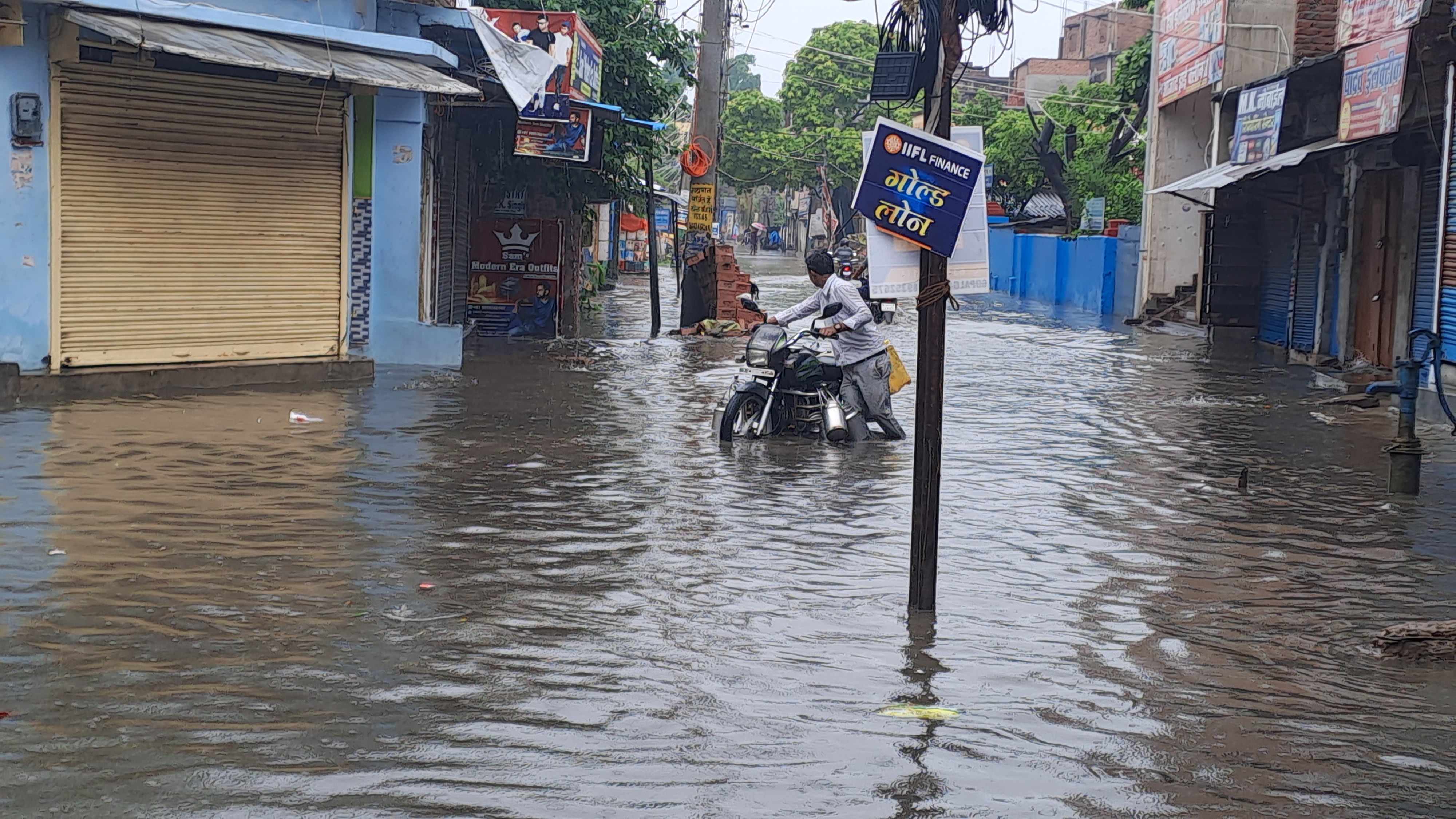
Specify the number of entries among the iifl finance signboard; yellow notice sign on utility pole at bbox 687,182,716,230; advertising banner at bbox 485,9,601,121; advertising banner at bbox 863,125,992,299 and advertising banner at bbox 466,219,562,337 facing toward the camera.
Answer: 4

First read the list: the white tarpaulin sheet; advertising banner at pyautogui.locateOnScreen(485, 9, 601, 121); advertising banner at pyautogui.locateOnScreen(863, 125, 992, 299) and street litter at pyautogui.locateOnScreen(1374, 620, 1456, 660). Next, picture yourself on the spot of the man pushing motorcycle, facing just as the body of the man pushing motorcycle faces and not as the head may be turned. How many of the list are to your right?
2

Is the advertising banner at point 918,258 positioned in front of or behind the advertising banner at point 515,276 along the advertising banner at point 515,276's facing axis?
in front

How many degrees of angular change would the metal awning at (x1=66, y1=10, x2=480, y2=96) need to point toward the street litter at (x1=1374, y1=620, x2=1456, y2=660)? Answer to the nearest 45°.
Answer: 0° — it already faces it

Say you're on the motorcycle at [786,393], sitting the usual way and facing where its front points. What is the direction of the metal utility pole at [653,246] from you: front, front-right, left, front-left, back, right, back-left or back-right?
back-right

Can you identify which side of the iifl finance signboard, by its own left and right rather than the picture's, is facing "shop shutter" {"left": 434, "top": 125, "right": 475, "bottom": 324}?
back

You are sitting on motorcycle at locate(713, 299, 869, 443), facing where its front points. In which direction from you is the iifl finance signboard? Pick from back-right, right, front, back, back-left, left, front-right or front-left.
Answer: front-left

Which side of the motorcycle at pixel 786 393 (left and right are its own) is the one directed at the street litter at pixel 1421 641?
left
